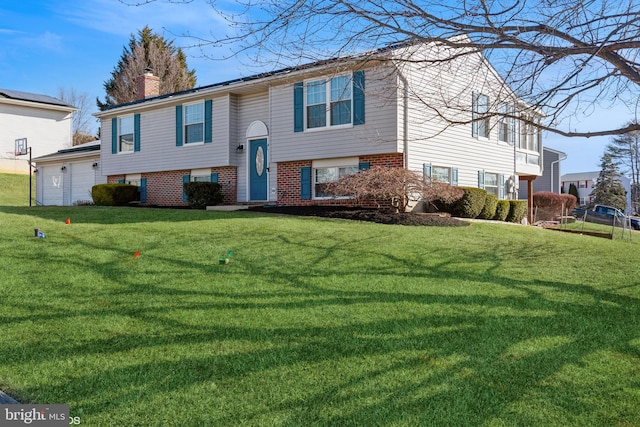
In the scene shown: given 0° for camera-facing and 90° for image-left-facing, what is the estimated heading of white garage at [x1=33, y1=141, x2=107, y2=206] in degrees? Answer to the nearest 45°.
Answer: approximately 45°

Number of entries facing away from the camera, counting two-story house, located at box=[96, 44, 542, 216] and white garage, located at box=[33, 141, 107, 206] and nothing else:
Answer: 0

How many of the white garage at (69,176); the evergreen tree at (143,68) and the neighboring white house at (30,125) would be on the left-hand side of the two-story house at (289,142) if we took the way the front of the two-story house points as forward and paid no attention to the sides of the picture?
0

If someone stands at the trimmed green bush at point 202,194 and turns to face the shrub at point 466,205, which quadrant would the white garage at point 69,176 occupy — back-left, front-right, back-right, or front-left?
back-left

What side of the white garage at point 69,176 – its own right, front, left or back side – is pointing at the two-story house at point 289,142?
left

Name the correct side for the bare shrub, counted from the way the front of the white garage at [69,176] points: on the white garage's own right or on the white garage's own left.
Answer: on the white garage's own left

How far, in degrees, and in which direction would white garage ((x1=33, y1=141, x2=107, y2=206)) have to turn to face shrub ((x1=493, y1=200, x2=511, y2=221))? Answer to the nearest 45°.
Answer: approximately 90° to its left

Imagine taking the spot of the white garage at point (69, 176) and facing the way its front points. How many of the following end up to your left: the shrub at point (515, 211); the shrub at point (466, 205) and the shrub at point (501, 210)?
3

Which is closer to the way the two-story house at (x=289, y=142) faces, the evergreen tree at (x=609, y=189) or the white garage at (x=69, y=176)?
the white garage

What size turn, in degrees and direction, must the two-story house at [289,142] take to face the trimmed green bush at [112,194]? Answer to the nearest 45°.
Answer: approximately 45° to its right

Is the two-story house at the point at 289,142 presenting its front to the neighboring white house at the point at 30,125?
no

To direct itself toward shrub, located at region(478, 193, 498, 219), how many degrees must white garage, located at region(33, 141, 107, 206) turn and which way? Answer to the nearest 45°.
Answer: approximately 90° to its left

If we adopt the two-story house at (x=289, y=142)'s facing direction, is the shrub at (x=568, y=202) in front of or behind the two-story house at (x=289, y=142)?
behind

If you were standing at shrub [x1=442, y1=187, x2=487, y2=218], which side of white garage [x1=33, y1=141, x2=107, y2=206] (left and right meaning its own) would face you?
left

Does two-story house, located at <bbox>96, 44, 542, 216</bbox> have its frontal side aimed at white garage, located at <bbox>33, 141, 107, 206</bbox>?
no

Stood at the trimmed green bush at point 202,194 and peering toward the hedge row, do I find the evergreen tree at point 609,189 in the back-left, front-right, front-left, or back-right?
front-left
